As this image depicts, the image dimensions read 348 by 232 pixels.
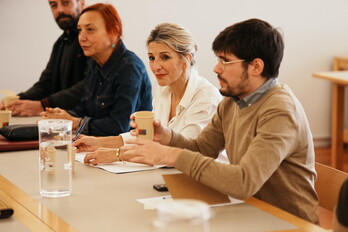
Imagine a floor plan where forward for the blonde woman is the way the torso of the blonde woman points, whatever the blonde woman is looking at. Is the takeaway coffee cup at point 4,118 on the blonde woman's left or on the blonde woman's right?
on the blonde woman's right

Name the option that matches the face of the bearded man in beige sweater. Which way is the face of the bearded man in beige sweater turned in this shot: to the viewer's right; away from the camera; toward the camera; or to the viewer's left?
to the viewer's left

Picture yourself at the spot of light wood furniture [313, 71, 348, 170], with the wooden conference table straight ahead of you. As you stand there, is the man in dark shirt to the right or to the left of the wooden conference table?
right

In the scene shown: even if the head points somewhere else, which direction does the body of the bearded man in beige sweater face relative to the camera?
to the viewer's left

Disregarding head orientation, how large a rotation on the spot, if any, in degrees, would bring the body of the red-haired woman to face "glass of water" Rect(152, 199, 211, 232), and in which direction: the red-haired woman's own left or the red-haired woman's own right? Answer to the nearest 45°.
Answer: approximately 45° to the red-haired woman's own left

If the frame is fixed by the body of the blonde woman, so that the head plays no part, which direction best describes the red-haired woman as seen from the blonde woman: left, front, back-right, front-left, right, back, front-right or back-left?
right

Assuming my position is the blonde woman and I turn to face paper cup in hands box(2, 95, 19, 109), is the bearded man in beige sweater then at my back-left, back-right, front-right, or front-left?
back-left

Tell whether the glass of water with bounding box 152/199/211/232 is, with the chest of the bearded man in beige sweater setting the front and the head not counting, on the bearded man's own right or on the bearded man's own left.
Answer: on the bearded man's own left
